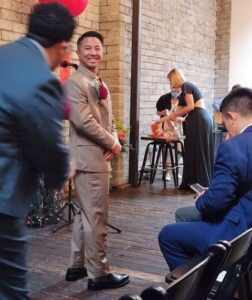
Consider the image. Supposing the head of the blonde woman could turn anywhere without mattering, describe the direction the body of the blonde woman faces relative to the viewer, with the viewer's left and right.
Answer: facing to the left of the viewer

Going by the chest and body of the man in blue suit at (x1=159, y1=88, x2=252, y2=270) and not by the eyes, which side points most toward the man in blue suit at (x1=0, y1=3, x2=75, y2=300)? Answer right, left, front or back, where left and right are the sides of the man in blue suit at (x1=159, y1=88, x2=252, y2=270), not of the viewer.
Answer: left

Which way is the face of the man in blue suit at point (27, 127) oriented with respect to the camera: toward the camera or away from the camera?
away from the camera

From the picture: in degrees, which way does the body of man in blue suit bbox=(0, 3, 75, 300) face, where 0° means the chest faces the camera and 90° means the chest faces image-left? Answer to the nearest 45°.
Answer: approximately 225°

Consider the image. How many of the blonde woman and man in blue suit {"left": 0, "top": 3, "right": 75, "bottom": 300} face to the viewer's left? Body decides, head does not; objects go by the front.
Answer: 1

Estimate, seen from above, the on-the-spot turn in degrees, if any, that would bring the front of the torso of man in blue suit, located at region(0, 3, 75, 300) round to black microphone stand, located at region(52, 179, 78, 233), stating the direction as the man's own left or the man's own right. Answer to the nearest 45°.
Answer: approximately 45° to the man's own left

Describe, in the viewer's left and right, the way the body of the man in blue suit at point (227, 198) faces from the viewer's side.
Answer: facing away from the viewer and to the left of the viewer

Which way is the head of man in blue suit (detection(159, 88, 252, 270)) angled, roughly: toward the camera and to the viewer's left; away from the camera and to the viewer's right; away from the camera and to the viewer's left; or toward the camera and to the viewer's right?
away from the camera and to the viewer's left

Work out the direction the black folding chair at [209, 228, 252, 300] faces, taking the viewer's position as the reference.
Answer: facing away from the viewer and to the left of the viewer

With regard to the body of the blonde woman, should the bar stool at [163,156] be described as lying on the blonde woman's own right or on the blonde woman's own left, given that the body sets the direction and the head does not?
on the blonde woman's own right

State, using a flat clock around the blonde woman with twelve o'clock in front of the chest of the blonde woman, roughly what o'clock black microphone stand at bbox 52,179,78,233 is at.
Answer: The black microphone stand is roughly at 10 o'clock from the blonde woman.

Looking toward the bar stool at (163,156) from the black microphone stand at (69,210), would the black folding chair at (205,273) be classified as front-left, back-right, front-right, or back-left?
back-right
